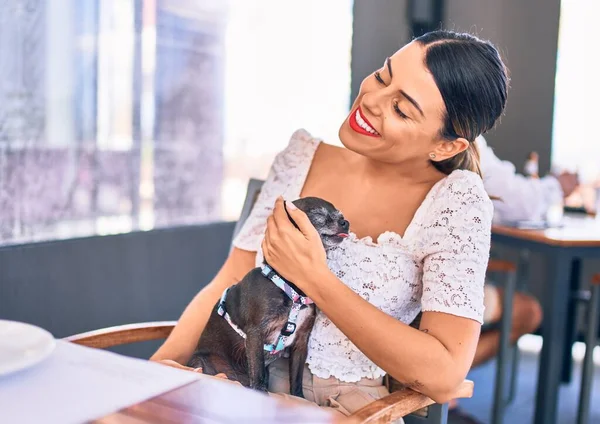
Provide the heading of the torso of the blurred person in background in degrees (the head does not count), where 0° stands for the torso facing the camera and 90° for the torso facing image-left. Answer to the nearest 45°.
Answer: approximately 270°

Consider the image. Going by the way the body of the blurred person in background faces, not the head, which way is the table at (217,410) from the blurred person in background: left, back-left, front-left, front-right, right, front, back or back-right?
right

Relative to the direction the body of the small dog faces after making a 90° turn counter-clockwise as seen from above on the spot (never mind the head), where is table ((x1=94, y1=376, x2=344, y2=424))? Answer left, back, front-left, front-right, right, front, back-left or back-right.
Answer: back-right

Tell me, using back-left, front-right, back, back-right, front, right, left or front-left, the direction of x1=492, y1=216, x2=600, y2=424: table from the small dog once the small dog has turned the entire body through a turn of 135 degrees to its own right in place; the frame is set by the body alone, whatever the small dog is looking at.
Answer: back-right

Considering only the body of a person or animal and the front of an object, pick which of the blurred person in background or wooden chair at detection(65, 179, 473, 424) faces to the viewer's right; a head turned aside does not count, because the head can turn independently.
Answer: the blurred person in background

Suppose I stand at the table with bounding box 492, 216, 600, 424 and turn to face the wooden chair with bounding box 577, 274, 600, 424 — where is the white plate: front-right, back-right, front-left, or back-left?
back-right

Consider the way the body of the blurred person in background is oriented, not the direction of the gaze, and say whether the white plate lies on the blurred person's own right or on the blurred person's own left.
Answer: on the blurred person's own right

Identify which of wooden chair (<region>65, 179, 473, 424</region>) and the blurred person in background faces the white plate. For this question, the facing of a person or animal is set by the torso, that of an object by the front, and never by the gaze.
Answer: the wooden chair

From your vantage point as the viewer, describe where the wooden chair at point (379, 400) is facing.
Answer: facing the viewer and to the left of the viewer

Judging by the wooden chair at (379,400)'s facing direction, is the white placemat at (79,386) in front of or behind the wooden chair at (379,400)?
in front

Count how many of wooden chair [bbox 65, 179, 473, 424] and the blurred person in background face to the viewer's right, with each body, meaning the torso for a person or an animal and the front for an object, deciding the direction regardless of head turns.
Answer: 1

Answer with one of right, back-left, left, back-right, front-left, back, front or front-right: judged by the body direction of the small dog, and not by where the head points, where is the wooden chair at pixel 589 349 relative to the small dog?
left
